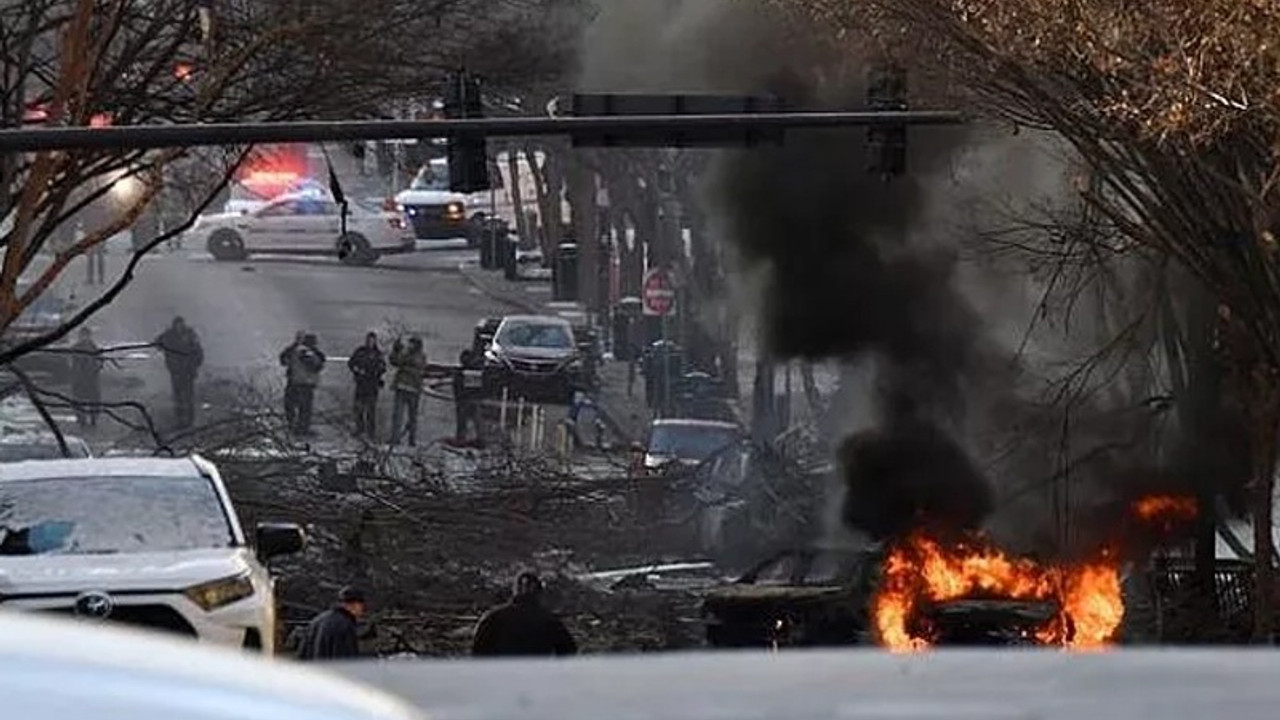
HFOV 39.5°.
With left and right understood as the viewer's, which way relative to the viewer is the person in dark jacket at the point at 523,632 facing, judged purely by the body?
facing away from the viewer

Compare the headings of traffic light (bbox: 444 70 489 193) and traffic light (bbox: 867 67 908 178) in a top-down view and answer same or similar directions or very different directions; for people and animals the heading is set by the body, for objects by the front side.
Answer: same or similar directions

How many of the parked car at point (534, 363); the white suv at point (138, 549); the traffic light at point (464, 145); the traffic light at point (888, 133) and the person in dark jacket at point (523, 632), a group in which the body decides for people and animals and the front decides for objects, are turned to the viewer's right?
0

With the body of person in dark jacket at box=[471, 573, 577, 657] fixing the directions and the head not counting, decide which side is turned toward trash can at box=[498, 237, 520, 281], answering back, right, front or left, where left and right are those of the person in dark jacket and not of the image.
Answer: front

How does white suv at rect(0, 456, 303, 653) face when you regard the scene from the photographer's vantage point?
facing the viewer

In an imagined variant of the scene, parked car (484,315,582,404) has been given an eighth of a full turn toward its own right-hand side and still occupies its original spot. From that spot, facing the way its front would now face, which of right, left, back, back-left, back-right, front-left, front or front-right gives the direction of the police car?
right

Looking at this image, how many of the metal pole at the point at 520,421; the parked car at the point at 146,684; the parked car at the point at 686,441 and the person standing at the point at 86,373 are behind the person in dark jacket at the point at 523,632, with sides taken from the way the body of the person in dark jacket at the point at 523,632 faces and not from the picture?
1

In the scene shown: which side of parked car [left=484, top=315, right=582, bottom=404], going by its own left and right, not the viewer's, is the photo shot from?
front

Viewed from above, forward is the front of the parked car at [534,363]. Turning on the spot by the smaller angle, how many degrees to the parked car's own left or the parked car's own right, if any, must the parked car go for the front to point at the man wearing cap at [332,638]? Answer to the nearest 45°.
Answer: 0° — it already faces them

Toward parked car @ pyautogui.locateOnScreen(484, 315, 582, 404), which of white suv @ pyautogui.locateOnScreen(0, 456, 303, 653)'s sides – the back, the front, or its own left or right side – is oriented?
back

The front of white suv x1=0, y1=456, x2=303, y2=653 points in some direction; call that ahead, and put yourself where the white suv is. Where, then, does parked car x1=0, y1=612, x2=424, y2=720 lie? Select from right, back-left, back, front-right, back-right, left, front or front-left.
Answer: front

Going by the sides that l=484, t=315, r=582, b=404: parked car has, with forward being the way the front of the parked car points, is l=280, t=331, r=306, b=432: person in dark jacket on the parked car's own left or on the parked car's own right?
on the parked car's own right

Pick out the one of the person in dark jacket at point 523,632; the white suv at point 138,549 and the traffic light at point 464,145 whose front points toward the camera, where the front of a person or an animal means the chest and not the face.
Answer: the white suv
